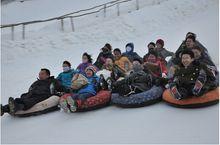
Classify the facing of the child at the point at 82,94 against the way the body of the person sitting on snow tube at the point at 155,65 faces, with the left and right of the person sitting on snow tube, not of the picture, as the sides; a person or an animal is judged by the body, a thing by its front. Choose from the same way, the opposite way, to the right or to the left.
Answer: the same way

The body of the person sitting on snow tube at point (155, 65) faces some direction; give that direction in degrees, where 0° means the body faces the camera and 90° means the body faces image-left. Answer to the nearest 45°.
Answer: approximately 45°

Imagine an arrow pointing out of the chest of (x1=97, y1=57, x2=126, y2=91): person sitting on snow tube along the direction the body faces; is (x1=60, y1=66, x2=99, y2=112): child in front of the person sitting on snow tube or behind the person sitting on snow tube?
in front

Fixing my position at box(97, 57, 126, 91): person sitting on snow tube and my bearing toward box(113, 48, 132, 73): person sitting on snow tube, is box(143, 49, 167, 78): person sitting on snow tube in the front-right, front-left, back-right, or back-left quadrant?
front-right

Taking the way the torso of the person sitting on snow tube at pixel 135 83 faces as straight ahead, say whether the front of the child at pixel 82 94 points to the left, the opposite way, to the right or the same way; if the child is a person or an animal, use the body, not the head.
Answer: the same way

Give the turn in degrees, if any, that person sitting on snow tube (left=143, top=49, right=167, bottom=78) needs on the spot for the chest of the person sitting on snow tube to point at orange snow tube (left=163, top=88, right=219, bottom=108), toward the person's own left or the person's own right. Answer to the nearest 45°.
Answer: approximately 90° to the person's own left

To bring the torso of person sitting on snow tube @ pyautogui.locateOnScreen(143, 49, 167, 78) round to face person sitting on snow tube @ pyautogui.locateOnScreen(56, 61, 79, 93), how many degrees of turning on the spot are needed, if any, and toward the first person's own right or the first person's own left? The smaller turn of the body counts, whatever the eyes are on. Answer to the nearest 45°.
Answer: approximately 45° to the first person's own right

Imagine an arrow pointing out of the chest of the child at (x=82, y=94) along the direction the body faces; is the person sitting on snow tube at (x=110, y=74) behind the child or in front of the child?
behind

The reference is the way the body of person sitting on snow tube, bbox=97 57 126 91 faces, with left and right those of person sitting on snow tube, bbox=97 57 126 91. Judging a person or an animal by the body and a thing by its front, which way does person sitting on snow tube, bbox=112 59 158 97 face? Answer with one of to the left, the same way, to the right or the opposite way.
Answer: the same way

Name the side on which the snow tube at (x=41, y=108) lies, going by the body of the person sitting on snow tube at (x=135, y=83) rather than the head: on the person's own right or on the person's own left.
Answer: on the person's own right

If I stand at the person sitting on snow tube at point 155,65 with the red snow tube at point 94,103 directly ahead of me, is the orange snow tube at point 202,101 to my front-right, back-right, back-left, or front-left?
front-left

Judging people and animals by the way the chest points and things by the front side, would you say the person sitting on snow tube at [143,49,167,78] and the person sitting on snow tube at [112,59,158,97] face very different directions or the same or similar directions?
same or similar directions

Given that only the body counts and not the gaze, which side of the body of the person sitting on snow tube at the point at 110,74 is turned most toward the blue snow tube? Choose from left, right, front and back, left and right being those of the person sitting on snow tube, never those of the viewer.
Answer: left

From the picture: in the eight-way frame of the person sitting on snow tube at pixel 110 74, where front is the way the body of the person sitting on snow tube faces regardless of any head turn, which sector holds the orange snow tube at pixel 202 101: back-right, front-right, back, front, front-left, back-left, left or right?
left

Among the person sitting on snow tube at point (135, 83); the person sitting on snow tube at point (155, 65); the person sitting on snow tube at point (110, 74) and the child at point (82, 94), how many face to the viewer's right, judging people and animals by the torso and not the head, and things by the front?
0

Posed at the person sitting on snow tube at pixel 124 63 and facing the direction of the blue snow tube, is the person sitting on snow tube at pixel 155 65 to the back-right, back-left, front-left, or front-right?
front-left

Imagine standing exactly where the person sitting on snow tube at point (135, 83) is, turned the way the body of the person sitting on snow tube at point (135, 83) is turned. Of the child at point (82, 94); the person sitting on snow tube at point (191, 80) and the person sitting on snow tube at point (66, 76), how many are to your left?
1

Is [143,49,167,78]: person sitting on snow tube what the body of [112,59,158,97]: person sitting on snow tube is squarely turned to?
no
